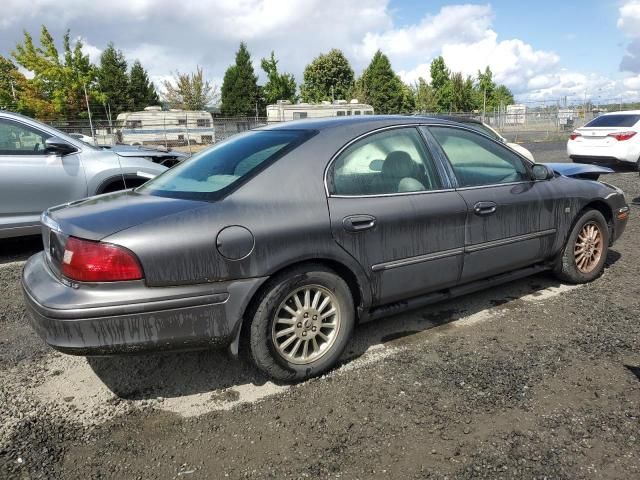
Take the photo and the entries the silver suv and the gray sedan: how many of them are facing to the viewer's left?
0

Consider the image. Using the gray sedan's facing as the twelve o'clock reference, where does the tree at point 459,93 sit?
The tree is roughly at 11 o'clock from the gray sedan.

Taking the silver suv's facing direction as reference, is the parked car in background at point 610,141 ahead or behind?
ahead

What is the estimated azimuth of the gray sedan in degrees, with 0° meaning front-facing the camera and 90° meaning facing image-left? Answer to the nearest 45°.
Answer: approximately 225°

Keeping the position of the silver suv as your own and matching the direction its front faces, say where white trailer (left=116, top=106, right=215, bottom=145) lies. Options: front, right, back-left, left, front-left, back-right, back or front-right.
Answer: left

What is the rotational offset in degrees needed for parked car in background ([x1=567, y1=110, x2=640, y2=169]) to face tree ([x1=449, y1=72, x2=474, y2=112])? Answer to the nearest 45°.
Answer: approximately 45° to its left

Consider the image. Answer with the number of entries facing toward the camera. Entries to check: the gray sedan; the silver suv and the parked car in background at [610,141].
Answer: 0

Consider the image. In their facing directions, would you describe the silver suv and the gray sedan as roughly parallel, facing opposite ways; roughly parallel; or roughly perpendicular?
roughly parallel

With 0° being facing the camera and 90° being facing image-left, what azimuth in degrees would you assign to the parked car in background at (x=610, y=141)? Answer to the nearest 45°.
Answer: approximately 225°

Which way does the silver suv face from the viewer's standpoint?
to the viewer's right

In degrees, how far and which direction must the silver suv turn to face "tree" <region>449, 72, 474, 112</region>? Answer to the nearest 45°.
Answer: approximately 45° to its left

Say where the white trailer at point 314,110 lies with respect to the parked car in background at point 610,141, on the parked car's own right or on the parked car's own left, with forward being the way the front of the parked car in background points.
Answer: on the parked car's own left

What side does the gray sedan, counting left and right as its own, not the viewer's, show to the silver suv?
left

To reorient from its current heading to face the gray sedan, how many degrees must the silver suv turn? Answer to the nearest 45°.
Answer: approximately 90° to its right
